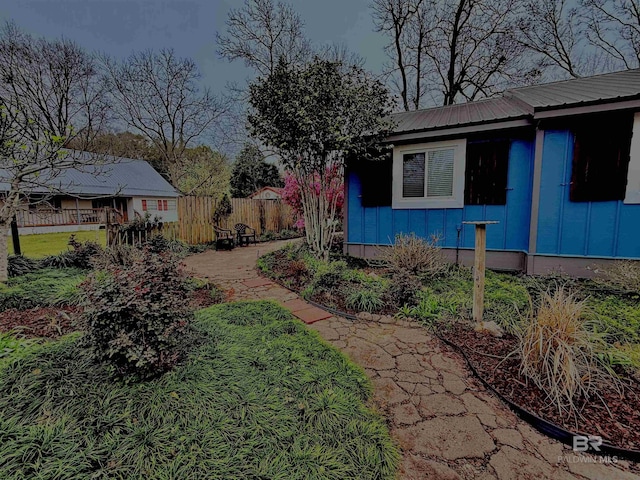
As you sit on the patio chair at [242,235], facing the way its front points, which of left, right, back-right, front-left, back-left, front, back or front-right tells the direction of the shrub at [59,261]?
right

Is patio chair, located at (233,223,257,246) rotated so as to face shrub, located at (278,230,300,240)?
no

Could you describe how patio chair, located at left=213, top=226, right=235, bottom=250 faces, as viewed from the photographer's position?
facing the viewer and to the right of the viewer

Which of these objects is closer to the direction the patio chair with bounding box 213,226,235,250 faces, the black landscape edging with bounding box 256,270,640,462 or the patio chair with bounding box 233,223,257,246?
the black landscape edging

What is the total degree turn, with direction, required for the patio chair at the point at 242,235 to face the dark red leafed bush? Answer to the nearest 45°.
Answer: approximately 45° to its right

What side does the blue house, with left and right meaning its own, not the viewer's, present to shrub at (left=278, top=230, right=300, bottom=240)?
right

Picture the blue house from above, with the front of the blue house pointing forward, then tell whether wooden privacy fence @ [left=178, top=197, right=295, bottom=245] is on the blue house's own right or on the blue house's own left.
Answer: on the blue house's own right

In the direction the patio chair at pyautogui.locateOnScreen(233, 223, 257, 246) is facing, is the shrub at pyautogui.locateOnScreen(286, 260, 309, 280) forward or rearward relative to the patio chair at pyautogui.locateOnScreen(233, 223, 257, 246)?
forward

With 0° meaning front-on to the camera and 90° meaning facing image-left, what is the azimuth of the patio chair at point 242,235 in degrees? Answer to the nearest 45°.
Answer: approximately 315°

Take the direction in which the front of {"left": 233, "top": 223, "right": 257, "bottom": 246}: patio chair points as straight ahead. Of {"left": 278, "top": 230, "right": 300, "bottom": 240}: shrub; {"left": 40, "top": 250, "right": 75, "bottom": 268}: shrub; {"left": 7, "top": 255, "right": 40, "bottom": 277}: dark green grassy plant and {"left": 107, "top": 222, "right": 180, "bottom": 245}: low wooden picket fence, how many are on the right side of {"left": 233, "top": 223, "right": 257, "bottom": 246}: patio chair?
3

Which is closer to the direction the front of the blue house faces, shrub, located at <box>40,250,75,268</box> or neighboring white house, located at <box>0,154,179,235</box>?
the shrub

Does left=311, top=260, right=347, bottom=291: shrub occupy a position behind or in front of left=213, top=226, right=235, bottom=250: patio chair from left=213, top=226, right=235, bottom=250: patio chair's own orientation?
in front

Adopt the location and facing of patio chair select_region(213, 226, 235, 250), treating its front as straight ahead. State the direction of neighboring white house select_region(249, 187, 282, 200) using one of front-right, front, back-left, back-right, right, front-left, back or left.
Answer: back-left

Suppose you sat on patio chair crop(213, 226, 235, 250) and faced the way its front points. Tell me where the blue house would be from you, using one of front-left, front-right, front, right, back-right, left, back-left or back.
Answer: front

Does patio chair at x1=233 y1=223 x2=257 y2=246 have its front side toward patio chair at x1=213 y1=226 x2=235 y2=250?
no

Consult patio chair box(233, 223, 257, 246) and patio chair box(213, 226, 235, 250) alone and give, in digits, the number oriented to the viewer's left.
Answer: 0
